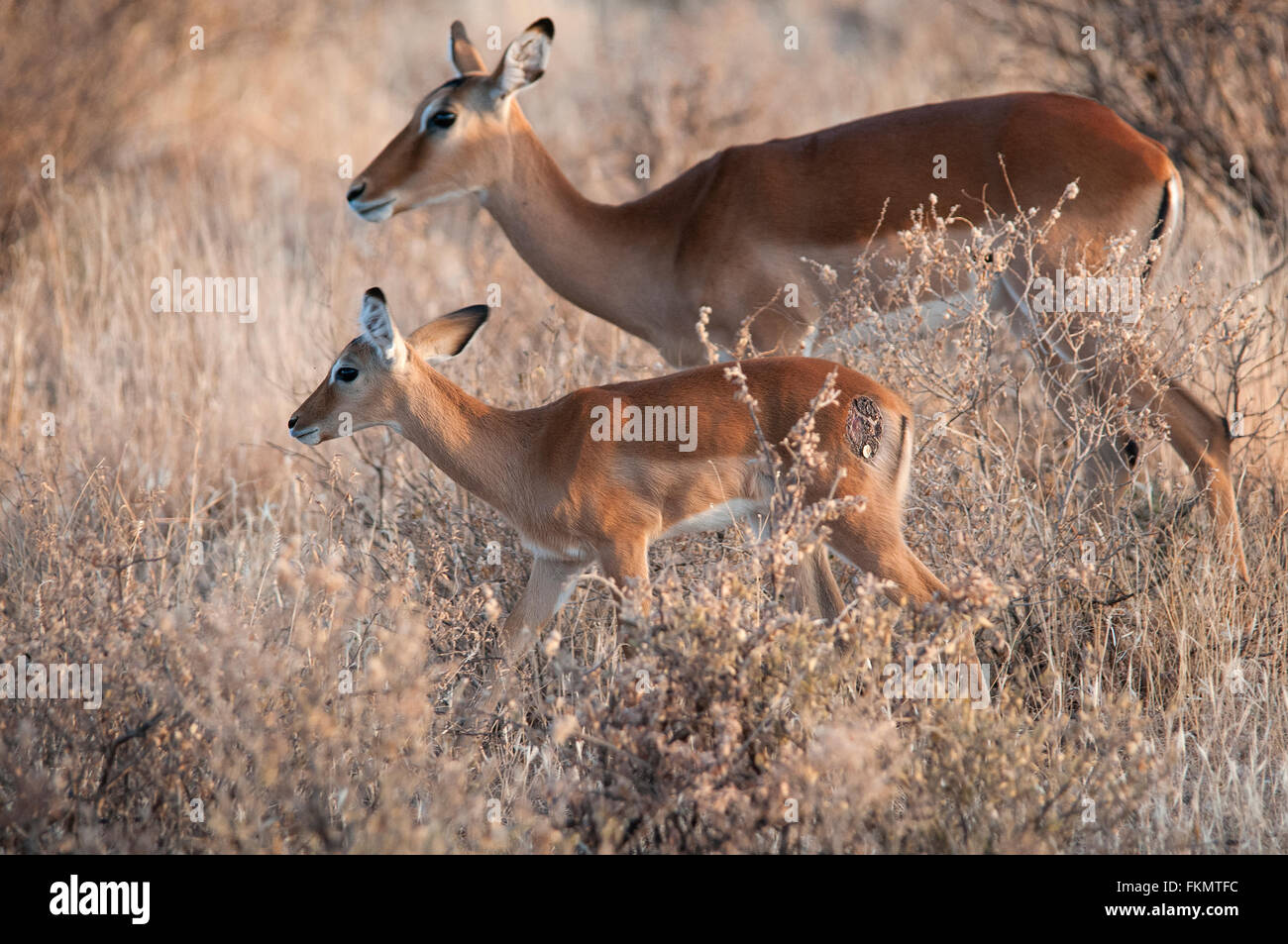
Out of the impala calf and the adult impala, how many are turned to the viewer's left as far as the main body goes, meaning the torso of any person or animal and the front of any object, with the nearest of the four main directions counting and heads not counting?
2

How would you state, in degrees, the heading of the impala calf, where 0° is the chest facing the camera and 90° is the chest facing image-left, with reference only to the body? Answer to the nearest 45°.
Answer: approximately 90°

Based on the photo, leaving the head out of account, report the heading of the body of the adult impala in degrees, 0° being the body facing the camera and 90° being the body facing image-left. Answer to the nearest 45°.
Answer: approximately 90°

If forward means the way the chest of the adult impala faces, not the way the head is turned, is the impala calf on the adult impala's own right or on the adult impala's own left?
on the adult impala's own left

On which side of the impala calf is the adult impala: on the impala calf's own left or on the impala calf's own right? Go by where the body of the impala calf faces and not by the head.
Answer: on the impala calf's own right
